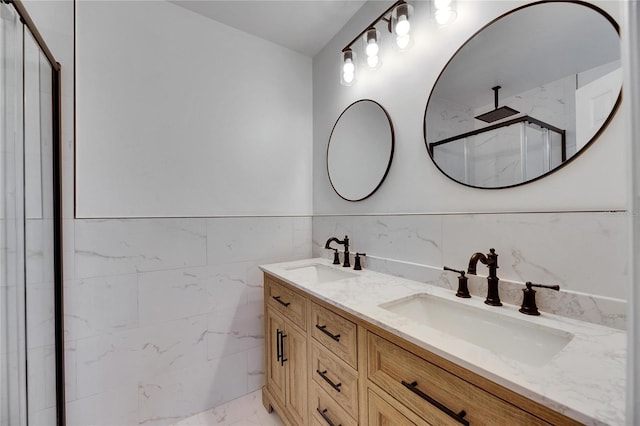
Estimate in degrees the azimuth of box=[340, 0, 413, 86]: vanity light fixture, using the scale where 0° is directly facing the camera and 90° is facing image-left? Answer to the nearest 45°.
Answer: approximately 45°

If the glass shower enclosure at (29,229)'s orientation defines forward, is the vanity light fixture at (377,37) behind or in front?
in front

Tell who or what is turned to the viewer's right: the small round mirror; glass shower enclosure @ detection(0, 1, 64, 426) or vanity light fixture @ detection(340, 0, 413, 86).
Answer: the glass shower enclosure

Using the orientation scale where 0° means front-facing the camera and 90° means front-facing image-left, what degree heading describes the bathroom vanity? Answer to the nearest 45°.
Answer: approximately 45°

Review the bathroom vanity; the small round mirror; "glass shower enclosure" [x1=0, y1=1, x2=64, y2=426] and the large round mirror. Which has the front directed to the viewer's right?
the glass shower enclosure

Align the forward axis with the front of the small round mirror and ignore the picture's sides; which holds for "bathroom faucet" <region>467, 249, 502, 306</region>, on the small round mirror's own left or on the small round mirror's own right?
on the small round mirror's own left

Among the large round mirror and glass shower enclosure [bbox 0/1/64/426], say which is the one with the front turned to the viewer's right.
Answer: the glass shower enclosure

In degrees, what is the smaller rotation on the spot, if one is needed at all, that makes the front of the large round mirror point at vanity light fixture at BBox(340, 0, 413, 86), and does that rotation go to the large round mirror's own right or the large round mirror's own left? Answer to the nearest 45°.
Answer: approximately 45° to the large round mirror's own right

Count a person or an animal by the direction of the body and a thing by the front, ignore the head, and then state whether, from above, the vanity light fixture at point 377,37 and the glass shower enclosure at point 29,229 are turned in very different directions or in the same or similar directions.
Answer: very different directions

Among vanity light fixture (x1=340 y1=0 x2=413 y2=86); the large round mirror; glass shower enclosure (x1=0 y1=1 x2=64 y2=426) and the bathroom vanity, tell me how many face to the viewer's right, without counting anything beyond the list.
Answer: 1

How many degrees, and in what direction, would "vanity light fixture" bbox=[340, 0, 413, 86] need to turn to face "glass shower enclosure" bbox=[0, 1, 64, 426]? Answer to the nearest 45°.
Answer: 0° — it already faces it

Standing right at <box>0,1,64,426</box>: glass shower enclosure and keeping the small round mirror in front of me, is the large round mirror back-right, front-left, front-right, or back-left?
front-right

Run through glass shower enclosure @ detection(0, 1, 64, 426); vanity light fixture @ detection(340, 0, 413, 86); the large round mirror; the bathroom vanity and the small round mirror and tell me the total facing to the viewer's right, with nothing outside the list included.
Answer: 1

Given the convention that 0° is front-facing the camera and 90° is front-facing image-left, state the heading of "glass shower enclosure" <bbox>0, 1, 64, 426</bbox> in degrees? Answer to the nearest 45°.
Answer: approximately 270°
